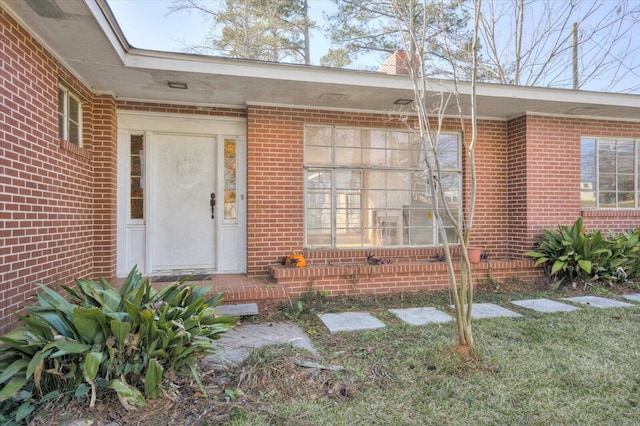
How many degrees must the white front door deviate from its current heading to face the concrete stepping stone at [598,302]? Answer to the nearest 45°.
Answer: approximately 45° to its left

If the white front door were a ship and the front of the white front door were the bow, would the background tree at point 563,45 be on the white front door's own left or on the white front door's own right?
on the white front door's own left

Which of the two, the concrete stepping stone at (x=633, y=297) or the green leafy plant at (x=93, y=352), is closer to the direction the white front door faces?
the green leafy plant

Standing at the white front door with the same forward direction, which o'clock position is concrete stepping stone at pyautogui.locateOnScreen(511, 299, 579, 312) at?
The concrete stepping stone is roughly at 10 o'clock from the white front door.

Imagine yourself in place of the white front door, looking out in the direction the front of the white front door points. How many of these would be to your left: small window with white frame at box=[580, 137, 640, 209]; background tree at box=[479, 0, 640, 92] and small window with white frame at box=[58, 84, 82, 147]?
2

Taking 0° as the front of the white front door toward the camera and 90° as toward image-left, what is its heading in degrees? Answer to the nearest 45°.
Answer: approximately 0°

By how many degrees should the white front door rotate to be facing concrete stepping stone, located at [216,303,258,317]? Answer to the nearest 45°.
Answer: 0° — it already faces it

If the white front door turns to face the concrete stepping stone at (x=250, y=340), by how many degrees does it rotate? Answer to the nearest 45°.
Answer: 0° — it already faces it

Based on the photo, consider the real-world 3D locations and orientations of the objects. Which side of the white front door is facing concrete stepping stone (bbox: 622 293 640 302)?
left

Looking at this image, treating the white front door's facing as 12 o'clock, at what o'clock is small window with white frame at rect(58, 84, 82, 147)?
The small window with white frame is roughly at 2 o'clock from the white front door.
